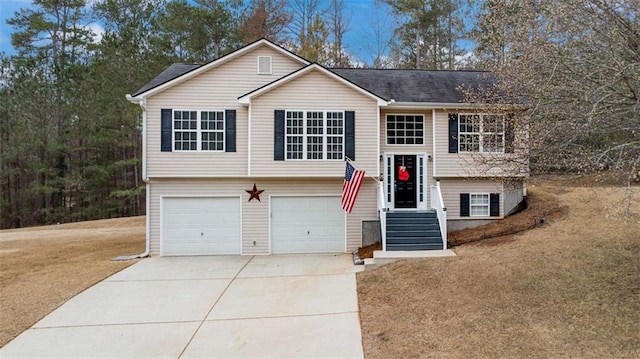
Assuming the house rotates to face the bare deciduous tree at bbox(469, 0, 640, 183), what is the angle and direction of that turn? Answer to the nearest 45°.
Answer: approximately 45° to its left

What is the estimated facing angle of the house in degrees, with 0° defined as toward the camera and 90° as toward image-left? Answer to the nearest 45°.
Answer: approximately 0°
